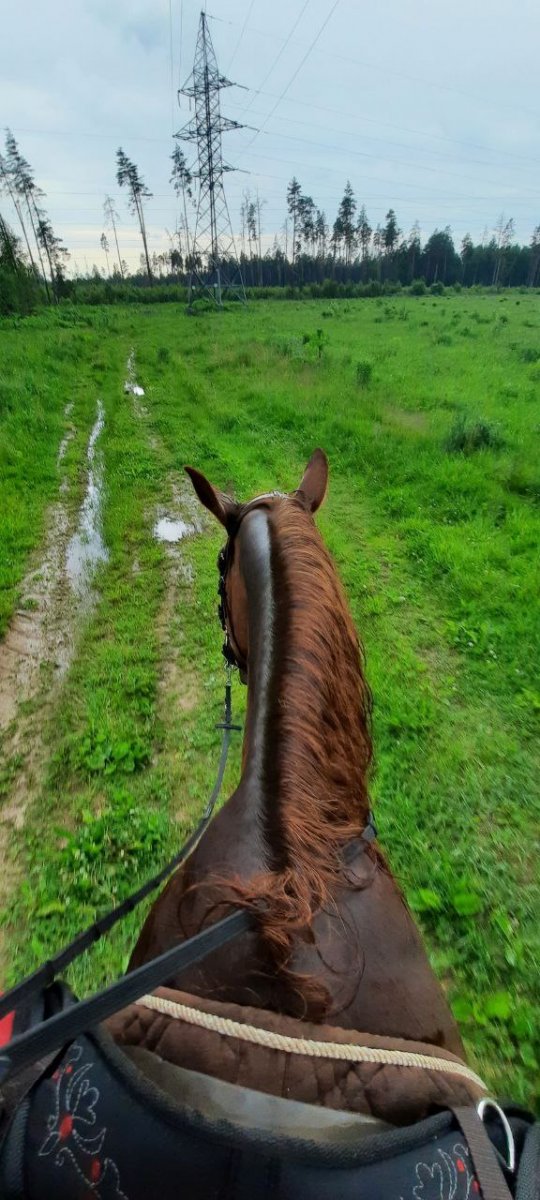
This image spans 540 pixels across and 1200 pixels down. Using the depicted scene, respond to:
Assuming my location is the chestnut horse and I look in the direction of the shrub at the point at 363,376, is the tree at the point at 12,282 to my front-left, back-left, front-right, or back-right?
front-left

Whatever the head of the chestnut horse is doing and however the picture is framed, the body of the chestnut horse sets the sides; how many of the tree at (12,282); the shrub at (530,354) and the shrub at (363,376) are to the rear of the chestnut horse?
0

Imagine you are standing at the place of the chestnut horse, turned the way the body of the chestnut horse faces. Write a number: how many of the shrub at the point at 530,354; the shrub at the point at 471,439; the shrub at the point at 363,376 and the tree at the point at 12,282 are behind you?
0

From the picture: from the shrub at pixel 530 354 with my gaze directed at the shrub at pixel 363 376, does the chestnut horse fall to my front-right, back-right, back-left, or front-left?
front-left

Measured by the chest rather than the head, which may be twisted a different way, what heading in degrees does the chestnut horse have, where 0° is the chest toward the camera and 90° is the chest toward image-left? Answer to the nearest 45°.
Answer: approximately 180°

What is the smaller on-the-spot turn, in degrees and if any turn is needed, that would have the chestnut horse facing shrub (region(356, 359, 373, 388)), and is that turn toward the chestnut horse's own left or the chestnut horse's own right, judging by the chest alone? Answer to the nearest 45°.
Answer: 0° — it already faces it

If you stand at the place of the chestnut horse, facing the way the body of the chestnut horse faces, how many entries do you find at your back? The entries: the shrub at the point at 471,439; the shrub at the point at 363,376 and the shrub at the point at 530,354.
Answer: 0

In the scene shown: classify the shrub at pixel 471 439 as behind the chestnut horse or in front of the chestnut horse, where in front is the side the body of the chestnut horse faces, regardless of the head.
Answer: in front

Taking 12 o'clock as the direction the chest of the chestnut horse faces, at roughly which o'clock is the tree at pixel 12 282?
The tree is roughly at 11 o'clock from the chestnut horse.

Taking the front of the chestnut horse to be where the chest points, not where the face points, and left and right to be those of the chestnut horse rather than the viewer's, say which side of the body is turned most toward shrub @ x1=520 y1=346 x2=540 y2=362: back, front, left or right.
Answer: front

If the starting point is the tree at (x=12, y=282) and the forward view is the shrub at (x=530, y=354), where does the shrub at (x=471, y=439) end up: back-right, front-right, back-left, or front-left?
front-right
